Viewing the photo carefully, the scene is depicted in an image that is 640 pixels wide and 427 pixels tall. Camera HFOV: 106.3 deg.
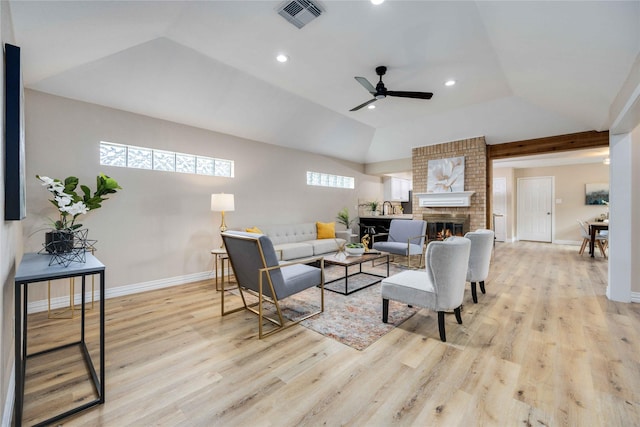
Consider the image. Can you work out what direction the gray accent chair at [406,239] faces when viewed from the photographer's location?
facing the viewer and to the left of the viewer

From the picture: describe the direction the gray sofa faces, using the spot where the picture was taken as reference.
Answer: facing the viewer and to the right of the viewer

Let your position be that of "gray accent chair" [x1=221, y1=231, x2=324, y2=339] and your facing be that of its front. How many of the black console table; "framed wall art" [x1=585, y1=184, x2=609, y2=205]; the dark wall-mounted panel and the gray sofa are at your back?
2

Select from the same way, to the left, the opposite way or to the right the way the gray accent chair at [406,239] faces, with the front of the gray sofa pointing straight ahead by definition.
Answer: to the right

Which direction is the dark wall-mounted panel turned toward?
to the viewer's right

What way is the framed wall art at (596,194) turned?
toward the camera

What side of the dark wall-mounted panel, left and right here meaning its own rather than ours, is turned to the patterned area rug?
front

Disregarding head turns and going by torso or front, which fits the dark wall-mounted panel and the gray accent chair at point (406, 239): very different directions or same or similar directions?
very different directions

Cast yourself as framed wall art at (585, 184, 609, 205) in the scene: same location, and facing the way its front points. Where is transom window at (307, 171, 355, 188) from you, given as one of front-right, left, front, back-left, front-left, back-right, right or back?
front-right

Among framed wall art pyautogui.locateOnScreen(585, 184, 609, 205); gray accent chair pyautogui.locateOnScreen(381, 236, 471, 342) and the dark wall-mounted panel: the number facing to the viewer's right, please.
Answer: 1

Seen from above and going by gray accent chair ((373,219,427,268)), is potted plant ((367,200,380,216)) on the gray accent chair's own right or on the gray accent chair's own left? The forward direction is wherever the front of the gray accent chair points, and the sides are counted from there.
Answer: on the gray accent chair's own right

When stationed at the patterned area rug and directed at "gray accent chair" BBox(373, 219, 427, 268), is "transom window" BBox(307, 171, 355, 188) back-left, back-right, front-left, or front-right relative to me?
front-left
